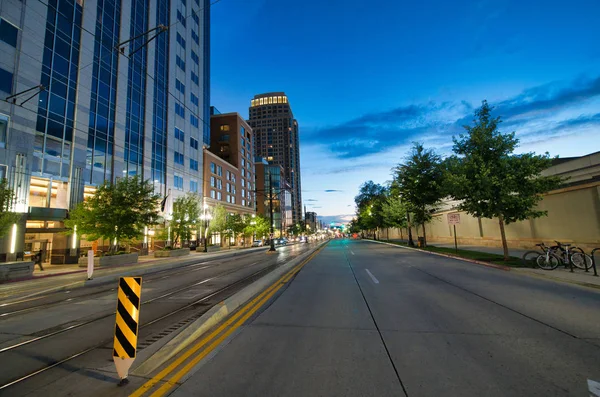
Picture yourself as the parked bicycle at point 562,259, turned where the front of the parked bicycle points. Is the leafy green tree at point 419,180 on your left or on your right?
on your right

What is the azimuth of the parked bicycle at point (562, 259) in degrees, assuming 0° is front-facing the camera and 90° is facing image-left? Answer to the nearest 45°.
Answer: approximately 90°

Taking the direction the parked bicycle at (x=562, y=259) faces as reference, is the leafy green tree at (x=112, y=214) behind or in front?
in front

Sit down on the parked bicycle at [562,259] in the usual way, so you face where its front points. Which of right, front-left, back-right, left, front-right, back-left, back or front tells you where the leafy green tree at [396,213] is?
front-right

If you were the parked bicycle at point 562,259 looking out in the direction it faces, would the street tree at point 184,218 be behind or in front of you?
in front
